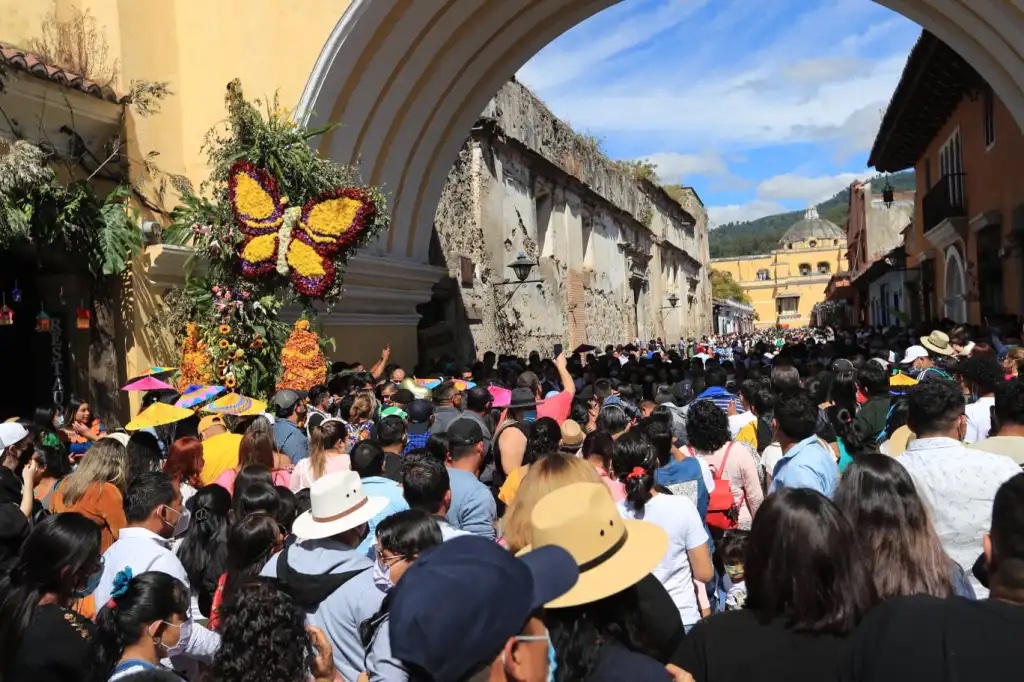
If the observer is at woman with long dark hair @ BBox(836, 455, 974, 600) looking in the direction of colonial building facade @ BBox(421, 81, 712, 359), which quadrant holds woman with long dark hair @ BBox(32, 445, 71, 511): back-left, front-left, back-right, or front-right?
front-left

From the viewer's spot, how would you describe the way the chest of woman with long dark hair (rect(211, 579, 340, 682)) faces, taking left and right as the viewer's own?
facing away from the viewer

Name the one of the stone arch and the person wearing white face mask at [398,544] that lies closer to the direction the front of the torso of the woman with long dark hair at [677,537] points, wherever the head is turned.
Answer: the stone arch

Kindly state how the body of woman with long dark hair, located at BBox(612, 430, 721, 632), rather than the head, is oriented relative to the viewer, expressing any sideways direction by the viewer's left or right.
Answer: facing away from the viewer

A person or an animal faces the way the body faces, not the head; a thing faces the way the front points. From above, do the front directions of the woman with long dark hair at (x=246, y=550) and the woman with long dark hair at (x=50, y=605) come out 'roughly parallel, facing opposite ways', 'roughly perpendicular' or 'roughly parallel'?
roughly parallel

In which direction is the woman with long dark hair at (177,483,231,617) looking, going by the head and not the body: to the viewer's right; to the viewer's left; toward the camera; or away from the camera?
away from the camera

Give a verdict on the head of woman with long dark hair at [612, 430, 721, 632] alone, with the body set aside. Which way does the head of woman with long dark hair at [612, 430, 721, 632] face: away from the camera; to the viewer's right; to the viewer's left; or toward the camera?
away from the camera

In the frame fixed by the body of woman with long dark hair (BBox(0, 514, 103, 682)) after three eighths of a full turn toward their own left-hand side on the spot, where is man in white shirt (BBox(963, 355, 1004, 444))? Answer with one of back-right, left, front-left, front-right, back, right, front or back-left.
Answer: back

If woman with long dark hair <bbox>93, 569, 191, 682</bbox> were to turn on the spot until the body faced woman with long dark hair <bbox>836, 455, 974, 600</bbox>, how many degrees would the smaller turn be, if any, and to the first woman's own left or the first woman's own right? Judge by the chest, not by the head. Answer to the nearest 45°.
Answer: approximately 45° to the first woman's own right

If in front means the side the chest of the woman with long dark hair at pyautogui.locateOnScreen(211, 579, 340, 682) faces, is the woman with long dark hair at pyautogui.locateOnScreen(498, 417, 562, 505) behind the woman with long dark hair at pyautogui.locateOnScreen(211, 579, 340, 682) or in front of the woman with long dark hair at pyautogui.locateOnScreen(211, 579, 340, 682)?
in front

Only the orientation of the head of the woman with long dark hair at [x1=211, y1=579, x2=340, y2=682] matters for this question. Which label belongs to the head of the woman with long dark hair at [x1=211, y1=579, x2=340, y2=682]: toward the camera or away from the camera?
away from the camera

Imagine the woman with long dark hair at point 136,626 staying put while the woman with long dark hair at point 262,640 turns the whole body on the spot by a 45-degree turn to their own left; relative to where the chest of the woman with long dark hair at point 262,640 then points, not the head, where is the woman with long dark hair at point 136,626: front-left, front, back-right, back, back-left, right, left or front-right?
front

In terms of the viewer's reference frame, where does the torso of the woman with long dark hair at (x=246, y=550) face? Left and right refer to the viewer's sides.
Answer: facing away from the viewer and to the right of the viewer

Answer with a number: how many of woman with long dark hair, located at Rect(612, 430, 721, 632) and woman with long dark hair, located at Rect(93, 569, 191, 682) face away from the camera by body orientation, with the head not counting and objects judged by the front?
1

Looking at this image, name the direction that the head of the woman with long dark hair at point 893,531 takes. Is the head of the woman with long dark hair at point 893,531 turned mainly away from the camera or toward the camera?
away from the camera

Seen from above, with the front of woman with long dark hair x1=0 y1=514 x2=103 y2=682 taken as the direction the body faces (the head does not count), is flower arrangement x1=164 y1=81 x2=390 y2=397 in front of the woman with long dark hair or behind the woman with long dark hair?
in front
